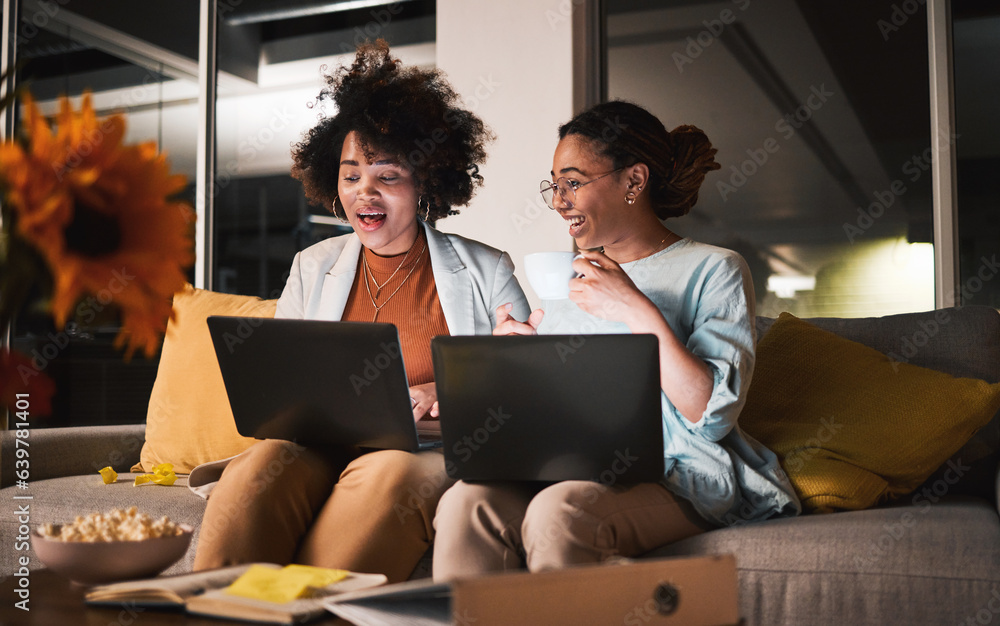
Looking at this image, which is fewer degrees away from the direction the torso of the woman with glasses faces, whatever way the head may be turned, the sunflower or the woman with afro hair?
the sunflower

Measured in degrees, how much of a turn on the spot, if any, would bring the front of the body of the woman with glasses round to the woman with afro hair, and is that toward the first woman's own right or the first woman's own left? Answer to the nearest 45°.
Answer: approximately 90° to the first woman's own right

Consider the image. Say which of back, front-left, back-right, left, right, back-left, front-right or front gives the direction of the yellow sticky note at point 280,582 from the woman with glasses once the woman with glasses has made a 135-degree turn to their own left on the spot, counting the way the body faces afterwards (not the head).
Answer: back-right

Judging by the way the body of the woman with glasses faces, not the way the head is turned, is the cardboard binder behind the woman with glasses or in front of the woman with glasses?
in front

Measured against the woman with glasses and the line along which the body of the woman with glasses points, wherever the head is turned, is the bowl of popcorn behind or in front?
in front

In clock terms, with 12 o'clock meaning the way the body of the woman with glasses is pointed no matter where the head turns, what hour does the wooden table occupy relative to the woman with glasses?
The wooden table is roughly at 12 o'clock from the woman with glasses.

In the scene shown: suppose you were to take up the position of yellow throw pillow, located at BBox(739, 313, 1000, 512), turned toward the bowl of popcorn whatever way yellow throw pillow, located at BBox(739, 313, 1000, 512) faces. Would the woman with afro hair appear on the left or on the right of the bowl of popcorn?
right

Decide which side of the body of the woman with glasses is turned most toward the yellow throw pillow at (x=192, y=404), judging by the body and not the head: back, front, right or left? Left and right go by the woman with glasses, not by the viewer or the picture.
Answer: right

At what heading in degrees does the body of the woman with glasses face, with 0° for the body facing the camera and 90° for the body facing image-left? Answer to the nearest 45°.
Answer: approximately 45°

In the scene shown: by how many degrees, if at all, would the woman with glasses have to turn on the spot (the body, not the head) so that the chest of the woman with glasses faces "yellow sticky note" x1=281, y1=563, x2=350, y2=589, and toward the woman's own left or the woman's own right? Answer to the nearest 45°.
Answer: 0° — they already face it
